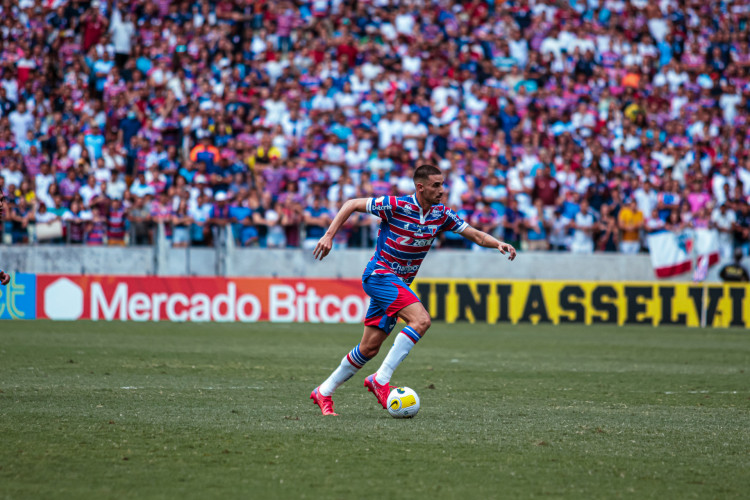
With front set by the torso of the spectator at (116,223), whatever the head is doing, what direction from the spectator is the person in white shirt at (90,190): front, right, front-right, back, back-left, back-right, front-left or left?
back-right

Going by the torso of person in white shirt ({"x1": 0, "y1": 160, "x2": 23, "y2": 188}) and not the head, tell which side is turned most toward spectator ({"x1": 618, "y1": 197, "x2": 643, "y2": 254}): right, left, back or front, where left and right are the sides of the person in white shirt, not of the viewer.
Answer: left

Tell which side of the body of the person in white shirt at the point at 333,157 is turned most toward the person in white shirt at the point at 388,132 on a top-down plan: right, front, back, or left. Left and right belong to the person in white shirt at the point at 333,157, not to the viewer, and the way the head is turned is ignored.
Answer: left

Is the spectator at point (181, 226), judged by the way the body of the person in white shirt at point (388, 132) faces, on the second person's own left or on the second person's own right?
on the second person's own right
